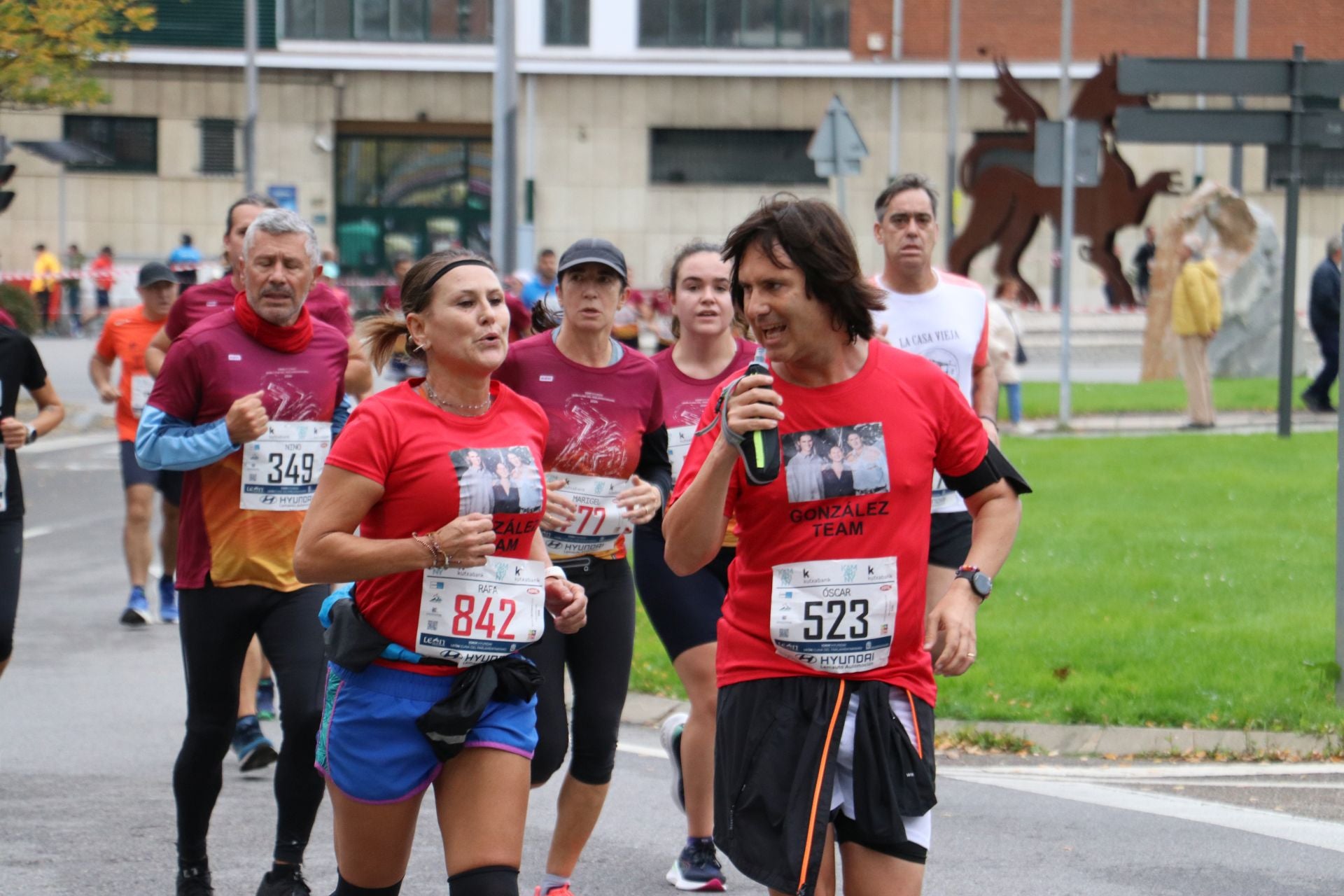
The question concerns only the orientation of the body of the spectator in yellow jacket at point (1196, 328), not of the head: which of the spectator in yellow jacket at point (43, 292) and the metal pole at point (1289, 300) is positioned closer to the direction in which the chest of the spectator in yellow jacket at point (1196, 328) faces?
the spectator in yellow jacket

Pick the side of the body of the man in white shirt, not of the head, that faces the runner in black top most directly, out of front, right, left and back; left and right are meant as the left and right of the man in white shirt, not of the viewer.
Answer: right

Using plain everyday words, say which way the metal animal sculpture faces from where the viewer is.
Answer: facing to the right of the viewer

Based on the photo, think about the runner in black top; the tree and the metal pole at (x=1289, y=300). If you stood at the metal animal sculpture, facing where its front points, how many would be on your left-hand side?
0

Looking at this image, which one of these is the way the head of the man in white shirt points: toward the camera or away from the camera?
toward the camera

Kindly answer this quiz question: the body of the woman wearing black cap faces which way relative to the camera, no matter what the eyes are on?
toward the camera

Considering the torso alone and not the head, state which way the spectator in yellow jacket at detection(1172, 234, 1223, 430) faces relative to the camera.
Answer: to the viewer's left

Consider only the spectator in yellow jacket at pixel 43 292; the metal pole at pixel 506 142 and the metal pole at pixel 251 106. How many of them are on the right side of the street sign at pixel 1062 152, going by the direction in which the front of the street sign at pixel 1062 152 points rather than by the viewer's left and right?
0

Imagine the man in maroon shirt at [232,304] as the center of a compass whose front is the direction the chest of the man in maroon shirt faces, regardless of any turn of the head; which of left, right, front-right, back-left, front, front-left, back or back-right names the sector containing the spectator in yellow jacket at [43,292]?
back

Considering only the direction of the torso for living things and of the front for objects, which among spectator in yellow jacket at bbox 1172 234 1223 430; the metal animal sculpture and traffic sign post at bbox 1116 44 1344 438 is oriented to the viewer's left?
the spectator in yellow jacket

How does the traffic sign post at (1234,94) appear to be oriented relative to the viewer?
away from the camera

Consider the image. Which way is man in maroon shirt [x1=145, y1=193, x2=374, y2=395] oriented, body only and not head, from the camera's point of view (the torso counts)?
toward the camera

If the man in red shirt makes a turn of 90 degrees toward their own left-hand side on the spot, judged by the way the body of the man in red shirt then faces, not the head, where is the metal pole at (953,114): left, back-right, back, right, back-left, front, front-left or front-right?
left

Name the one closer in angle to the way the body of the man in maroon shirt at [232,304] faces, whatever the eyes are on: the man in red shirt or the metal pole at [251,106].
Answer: the man in red shirt

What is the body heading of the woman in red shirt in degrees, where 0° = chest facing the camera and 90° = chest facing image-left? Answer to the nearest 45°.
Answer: approximately 315°

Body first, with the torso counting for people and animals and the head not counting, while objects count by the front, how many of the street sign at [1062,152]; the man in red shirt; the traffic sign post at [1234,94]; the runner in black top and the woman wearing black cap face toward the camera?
3

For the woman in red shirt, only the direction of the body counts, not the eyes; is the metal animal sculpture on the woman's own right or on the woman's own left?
on the woman's own left

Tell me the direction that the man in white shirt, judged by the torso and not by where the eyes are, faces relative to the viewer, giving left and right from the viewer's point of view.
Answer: facing the viewer

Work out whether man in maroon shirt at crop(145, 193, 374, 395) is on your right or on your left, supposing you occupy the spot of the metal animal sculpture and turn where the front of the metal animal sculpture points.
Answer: on your right

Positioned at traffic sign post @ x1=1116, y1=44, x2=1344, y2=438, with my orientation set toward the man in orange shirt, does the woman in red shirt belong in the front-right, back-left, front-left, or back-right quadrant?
front-left

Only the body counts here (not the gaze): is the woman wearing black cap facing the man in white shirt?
no
